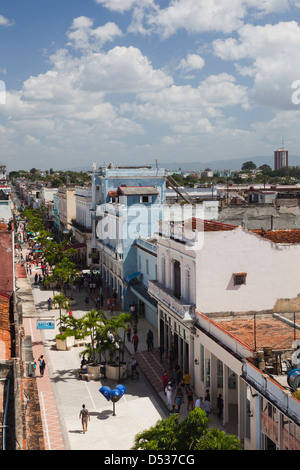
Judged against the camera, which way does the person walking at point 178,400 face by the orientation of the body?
away from the camera

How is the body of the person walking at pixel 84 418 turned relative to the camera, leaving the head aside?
away from the camera

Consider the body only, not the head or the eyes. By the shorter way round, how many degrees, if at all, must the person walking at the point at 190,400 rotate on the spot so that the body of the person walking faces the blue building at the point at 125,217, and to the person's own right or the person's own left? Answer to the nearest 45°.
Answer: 0° — they already face it

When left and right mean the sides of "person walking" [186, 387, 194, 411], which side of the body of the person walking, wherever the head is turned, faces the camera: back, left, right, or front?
back

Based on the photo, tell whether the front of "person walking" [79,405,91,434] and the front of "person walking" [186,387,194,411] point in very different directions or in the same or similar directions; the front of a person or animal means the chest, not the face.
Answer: same or similar directions

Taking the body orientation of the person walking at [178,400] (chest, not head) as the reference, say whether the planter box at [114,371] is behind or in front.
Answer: in front

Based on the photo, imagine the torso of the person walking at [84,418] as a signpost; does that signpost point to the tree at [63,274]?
yes

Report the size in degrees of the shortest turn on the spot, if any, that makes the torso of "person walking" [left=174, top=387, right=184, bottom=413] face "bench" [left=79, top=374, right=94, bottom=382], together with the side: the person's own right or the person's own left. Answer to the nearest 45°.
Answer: approximately 45° to the person's own left

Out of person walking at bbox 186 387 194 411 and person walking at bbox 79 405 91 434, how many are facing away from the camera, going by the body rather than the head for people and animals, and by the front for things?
2

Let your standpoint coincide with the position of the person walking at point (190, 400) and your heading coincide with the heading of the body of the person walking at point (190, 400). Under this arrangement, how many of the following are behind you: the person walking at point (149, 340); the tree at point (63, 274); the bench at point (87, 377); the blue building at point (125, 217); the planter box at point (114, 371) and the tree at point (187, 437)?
1

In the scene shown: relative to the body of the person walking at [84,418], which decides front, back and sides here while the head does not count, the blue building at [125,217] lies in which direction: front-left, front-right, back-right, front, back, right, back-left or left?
front
